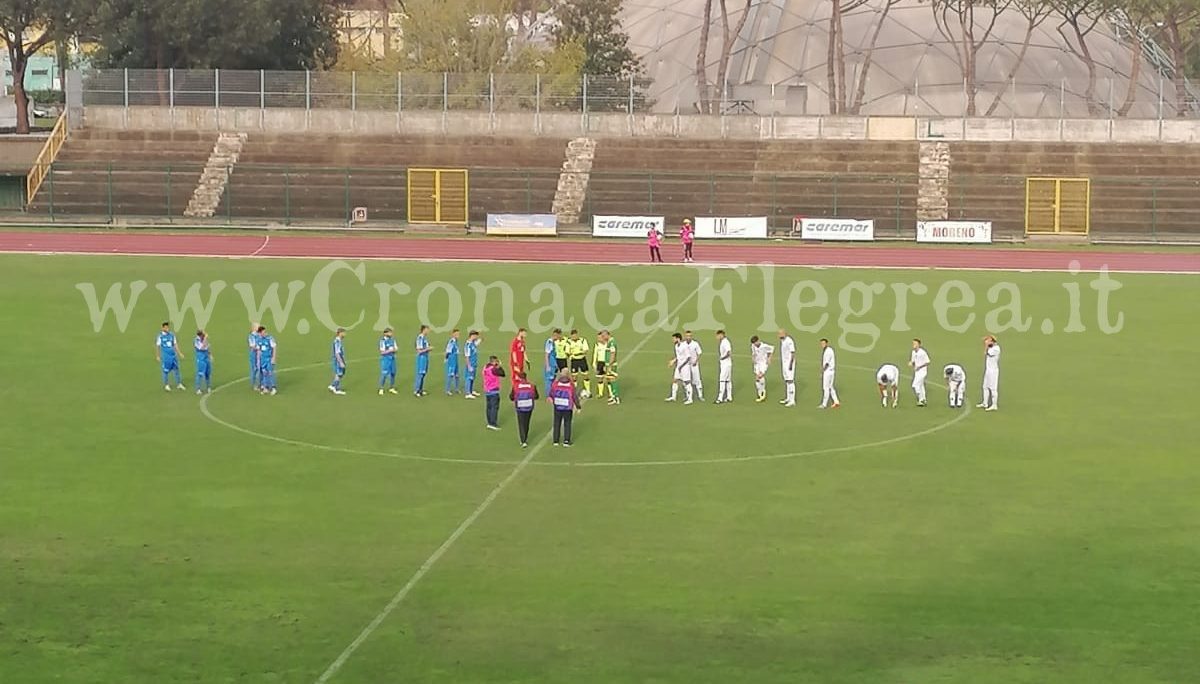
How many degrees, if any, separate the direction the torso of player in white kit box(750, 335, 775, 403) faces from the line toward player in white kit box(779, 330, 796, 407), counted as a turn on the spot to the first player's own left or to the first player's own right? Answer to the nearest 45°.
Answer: approximately 90° to the first player's own left

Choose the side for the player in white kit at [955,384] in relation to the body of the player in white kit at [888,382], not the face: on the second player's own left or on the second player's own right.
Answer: on the second player's own left

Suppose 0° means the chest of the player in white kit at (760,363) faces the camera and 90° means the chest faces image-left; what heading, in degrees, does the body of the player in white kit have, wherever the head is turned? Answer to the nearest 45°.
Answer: approximately 45°

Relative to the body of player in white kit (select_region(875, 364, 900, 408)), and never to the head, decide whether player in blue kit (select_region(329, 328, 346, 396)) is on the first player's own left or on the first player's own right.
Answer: on the first player's own right

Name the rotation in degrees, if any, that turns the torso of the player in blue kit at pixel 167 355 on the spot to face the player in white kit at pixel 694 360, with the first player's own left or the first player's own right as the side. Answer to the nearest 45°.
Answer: approximately 90° to the first player's own left

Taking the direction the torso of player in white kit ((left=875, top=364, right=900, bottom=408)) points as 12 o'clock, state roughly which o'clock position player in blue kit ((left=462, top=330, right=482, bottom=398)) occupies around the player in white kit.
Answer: The player in blue kit is roughly at 3 o'clock from the player in white kit.
